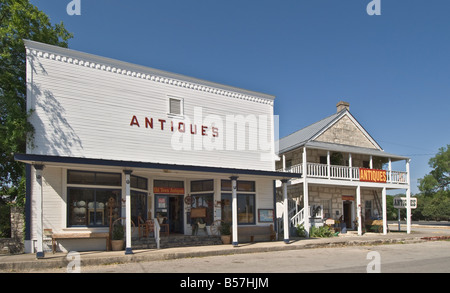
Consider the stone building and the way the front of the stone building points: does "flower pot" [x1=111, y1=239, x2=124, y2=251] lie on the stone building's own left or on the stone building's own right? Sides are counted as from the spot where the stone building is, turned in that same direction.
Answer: on the stone building's own right

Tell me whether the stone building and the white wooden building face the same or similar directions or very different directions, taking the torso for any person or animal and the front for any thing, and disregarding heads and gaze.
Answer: same or similar directions

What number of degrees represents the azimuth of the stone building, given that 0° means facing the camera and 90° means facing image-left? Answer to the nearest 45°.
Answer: approximately 315°

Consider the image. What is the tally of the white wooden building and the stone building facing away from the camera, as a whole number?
0

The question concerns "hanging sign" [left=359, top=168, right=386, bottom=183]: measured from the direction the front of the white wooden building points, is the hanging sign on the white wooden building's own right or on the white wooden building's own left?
on the white wooden building's own left

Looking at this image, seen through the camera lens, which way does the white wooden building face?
facing the viewer and to the right of the viewer
